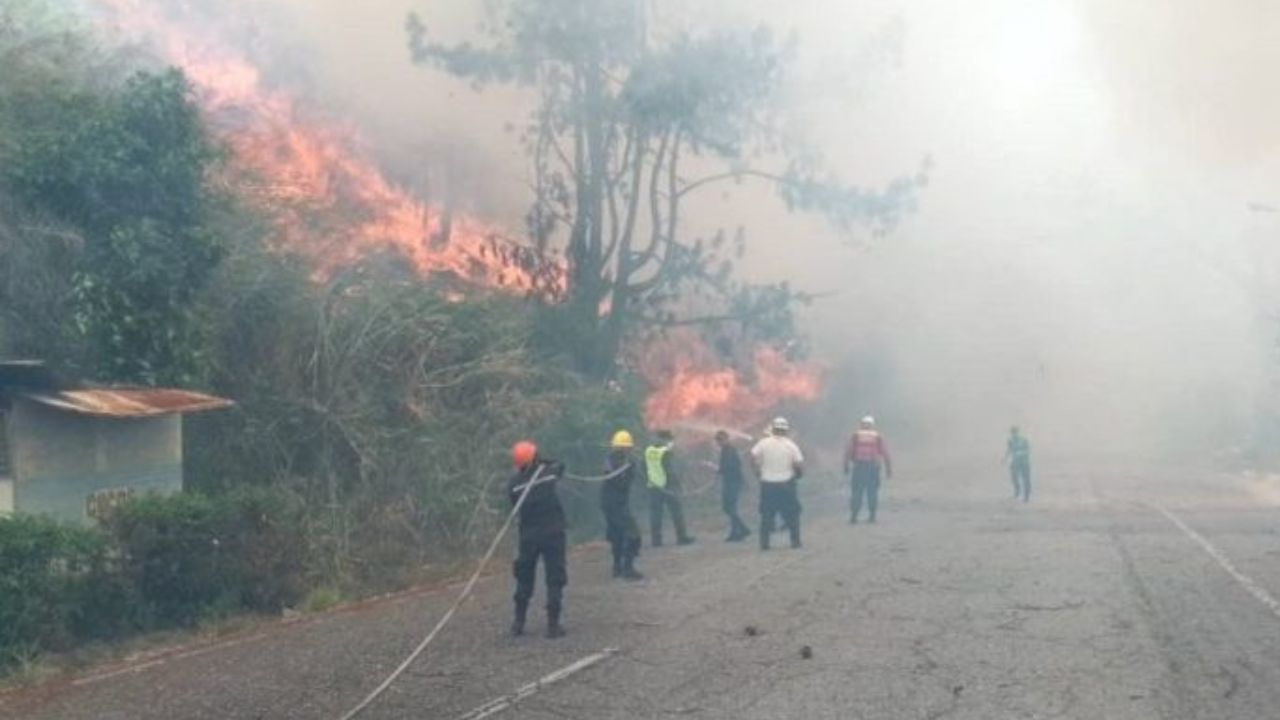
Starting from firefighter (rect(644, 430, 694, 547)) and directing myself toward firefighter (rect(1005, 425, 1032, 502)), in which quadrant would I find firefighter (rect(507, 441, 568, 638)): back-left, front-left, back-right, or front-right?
back-right

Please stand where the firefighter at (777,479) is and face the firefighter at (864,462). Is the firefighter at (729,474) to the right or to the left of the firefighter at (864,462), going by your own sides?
left

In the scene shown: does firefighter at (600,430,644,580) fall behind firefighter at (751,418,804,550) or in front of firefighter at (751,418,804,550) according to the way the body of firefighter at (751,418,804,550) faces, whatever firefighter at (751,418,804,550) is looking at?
behind

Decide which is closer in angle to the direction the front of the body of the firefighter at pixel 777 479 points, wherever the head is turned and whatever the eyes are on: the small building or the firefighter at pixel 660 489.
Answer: the firefighter

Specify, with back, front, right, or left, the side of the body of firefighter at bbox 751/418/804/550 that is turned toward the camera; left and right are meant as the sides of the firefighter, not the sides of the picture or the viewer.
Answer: back

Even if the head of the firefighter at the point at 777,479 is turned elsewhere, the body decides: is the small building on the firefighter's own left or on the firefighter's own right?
on the firefighter's own left
